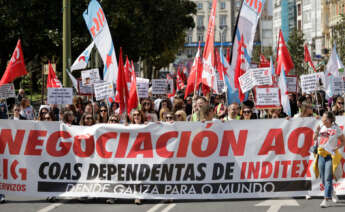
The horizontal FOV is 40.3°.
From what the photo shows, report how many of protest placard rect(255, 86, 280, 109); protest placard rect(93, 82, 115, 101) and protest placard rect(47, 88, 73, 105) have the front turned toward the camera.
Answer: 3

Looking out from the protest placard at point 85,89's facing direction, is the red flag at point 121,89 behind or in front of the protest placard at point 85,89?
in front

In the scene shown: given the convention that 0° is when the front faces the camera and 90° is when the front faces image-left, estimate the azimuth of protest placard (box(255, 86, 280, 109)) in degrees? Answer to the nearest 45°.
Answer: approximately 0°

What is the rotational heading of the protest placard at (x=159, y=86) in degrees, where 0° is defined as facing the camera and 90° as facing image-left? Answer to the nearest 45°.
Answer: approximately 0°

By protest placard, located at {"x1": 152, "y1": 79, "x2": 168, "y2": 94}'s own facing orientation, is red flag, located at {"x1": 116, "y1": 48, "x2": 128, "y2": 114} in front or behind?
in front
